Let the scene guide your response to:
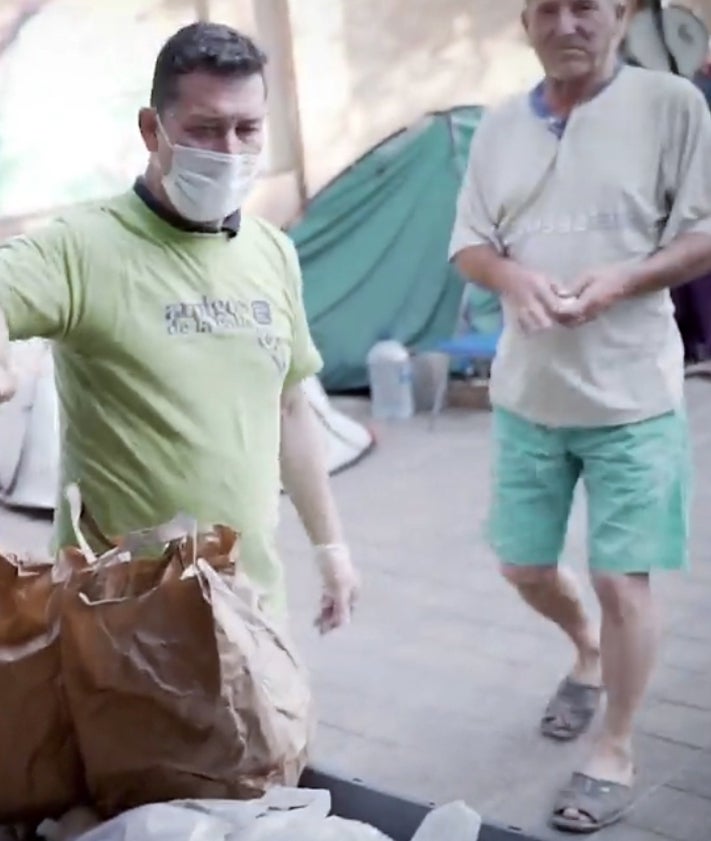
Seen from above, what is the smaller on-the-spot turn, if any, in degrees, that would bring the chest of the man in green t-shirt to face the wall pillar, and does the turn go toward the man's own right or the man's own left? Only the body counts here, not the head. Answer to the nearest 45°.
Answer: approximately 135° to the man's own left

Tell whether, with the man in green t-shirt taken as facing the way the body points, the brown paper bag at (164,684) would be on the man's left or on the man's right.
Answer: on the man's right

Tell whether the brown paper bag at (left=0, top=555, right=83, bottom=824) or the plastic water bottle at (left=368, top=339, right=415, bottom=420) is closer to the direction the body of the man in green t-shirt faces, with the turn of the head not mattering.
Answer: the brown paper bag

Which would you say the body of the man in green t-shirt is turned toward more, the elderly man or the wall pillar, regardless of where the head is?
the elderly man

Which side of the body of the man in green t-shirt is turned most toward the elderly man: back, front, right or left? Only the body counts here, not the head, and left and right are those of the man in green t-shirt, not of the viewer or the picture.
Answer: left

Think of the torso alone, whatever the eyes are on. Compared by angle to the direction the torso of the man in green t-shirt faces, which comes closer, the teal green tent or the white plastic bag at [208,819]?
the white plastic bag

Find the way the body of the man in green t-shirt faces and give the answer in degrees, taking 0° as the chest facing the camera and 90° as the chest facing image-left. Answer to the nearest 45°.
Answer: approximately 315°

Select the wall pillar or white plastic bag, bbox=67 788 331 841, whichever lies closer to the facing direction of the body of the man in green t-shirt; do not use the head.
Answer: the white plastic bag

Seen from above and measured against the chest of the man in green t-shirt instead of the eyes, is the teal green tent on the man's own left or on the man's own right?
on the man's own left

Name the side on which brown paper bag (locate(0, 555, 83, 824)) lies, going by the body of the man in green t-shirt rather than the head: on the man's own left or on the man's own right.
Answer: on the man's own right

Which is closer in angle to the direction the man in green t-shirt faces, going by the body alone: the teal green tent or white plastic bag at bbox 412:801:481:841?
the white plastic bag

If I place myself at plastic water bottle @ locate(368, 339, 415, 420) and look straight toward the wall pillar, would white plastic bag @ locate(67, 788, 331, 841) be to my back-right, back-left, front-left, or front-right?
back-left

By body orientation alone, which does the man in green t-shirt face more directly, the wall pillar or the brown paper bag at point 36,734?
the brown paper bag

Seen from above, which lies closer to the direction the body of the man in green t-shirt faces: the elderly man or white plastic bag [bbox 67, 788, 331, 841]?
the white plastic bag
